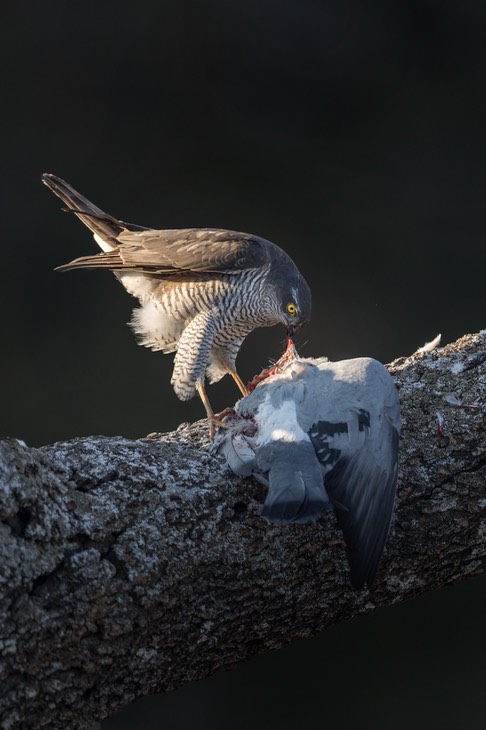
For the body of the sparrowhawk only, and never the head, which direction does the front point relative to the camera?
to the viewer's right
